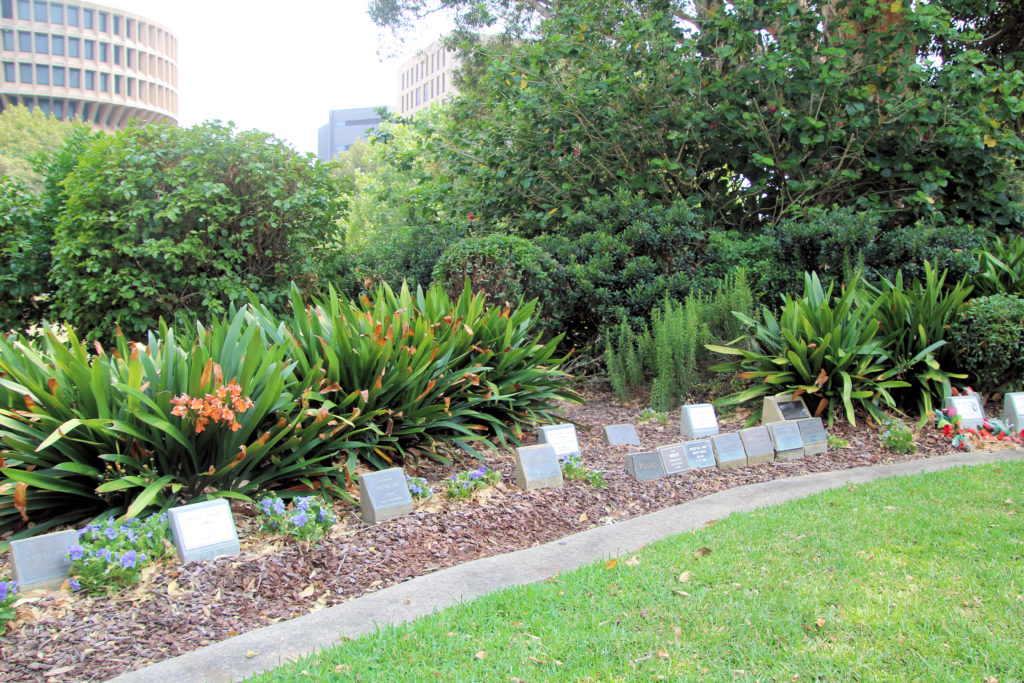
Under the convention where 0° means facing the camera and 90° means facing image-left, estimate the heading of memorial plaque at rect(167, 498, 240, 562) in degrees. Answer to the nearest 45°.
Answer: approximately 315°

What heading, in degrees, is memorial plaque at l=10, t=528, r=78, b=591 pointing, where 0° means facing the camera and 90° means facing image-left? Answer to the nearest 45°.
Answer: approximately 315°

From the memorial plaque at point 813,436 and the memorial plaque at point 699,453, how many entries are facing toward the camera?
2

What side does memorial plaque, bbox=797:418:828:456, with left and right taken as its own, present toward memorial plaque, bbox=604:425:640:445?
right

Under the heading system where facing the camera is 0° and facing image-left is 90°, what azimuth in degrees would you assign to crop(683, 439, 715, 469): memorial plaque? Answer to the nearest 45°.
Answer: approximately 0°

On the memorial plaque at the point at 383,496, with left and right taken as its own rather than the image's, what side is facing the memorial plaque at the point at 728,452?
left

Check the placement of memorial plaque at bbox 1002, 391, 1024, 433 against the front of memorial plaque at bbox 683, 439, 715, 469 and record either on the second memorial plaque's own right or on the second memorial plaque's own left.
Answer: on the second memorial plaque's own left

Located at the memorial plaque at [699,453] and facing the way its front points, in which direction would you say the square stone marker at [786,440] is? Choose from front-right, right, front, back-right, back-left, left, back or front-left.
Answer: back-left

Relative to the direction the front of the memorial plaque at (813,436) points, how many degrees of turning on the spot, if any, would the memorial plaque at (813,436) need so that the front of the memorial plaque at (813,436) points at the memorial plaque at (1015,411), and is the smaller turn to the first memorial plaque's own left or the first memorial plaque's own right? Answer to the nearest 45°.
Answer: approximately 135° to the first memorial plaque's own left
